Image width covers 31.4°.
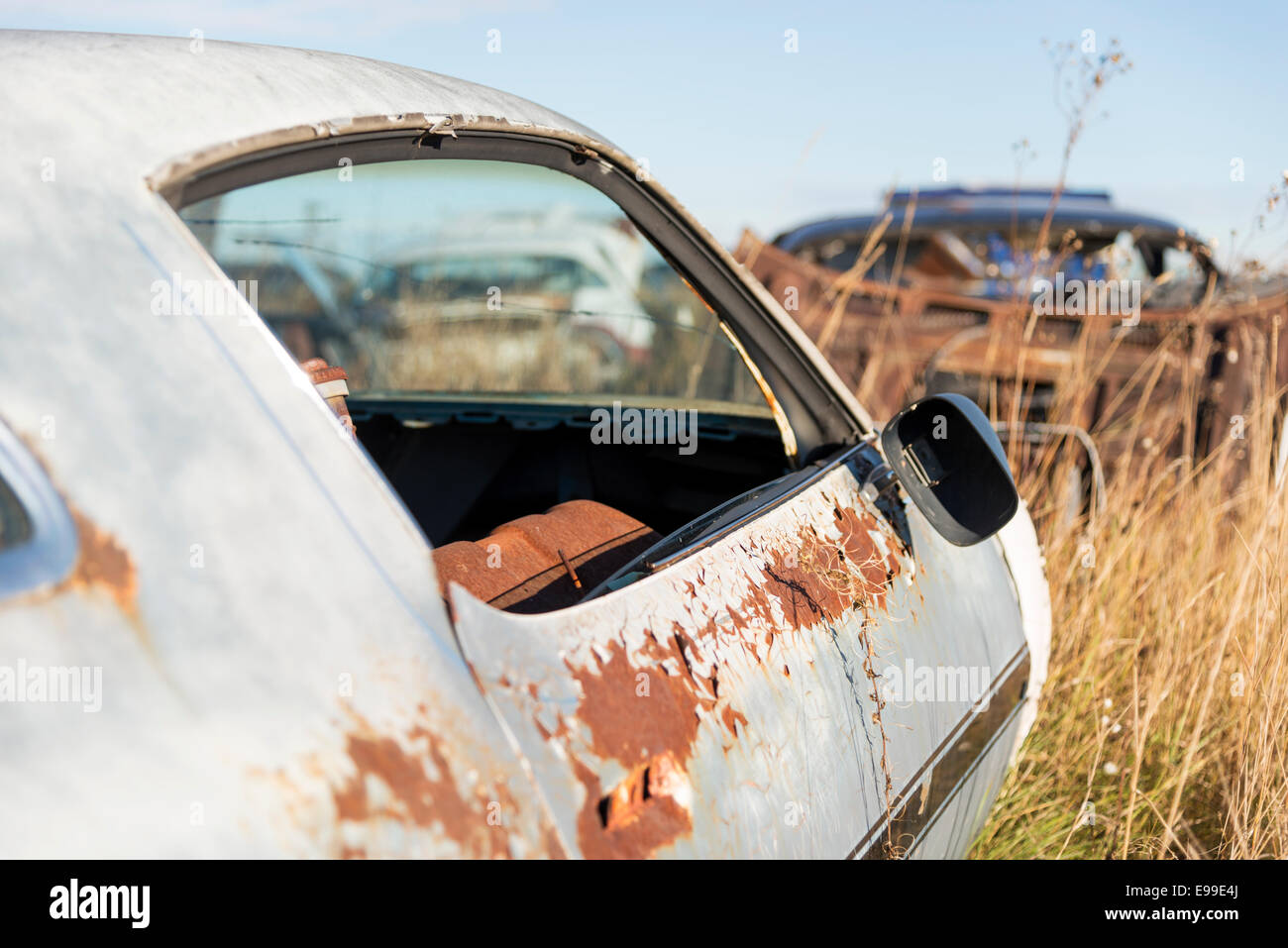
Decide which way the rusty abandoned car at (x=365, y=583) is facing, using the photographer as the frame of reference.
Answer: facing away from the viewer and to the right of the viewer

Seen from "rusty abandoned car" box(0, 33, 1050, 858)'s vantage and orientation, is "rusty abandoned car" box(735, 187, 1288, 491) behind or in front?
in front
